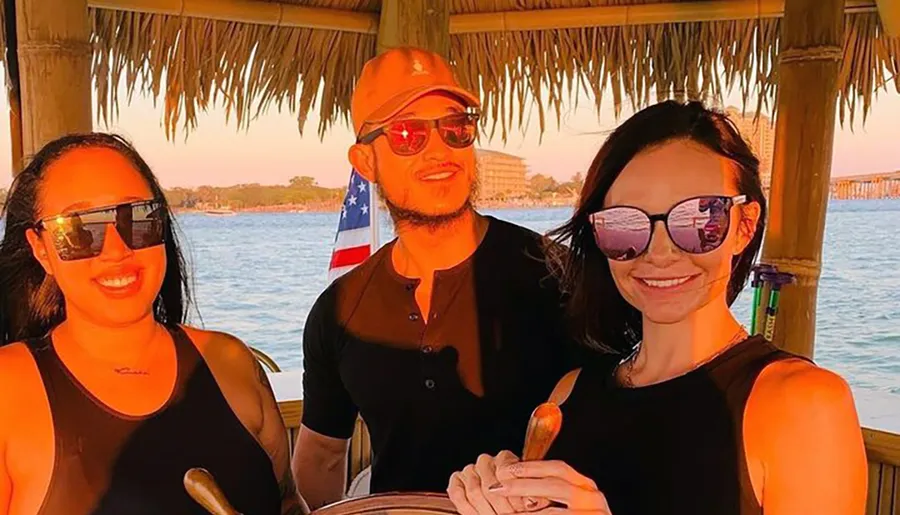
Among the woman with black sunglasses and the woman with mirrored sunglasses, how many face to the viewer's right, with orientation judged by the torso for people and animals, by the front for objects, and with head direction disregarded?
0

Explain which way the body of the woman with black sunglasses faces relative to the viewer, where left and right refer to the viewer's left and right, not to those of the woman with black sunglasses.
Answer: facing the viewer

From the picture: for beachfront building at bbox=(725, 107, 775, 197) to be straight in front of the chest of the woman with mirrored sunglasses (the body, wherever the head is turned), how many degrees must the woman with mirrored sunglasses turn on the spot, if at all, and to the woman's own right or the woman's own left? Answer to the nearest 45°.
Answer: approximately 135° to the woman's own right

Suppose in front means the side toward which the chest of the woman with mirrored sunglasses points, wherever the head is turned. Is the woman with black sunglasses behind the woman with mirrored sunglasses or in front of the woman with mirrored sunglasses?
in front

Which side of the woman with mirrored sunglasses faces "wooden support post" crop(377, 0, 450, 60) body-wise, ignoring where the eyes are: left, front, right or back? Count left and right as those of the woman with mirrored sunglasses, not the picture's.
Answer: right

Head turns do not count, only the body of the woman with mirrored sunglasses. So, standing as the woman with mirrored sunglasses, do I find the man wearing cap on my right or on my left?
on my right

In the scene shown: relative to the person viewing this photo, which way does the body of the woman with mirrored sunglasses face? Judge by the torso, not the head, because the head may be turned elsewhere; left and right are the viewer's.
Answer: facing the viewer and to the left of the viewer

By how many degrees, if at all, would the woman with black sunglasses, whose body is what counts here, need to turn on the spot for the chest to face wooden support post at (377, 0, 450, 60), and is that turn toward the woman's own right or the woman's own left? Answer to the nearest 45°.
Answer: approximately 135° to the woman's own left

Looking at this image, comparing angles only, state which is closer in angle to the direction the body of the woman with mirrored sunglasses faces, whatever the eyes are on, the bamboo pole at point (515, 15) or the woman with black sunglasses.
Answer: the woman with black sunglasses

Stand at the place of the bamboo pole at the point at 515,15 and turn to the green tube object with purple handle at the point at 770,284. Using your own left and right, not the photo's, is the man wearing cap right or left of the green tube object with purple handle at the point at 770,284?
right

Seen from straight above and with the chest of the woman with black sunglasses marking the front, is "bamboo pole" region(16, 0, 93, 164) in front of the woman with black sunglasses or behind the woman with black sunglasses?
behind

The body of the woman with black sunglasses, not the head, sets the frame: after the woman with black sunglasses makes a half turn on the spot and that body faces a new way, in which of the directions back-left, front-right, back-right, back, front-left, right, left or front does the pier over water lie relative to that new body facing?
front-right
